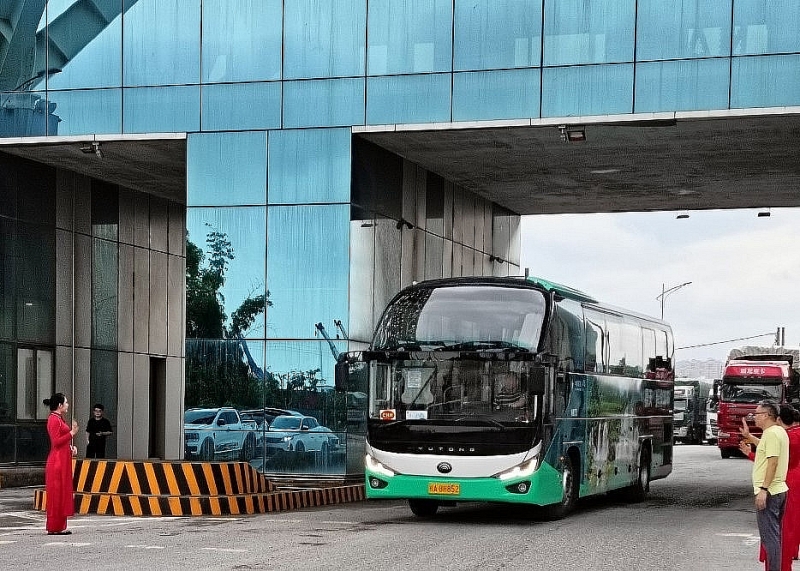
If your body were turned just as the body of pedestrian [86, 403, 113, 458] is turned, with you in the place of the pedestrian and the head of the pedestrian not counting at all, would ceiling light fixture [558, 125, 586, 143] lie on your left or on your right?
on your left

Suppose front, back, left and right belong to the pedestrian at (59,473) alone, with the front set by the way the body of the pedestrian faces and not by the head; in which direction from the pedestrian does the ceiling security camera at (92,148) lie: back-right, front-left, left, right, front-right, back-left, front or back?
left

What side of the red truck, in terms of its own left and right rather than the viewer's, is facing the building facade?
front

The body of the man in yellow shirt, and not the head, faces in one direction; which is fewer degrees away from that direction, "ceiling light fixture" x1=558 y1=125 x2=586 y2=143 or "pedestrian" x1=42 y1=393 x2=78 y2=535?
the pedestrian

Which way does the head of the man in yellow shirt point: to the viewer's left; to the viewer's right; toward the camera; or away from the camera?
to the viewer's left

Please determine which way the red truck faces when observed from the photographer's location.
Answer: facing the viewer

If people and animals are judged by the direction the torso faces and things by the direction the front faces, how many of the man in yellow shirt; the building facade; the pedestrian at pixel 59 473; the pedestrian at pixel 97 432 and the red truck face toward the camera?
3

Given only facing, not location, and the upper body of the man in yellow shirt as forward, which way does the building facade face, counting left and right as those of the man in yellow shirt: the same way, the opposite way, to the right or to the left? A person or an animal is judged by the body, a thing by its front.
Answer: to the left

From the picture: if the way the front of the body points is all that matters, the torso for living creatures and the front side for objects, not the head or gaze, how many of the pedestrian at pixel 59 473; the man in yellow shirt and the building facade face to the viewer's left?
1

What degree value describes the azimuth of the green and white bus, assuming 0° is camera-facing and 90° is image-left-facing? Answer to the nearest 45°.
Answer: approximately 45°

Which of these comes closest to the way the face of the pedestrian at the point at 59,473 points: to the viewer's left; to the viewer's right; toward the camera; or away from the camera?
to the viewer's right

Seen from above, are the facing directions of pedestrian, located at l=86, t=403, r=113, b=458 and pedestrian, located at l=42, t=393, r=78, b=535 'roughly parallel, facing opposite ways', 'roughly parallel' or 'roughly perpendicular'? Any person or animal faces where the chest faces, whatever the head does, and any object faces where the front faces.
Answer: roughly perpendicular

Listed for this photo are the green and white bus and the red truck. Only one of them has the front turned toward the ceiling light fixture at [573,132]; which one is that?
the red truck

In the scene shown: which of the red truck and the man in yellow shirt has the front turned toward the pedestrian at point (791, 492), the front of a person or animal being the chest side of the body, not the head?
the red truck

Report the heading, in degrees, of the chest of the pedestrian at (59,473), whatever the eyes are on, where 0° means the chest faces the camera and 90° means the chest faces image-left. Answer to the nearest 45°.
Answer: approximately 270°

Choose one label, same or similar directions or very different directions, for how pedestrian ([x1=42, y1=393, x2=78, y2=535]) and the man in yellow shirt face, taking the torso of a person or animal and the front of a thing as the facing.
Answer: very different directions

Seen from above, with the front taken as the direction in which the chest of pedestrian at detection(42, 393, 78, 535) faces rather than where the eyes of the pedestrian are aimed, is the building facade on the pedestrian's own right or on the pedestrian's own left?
on the pedestrian's own left
